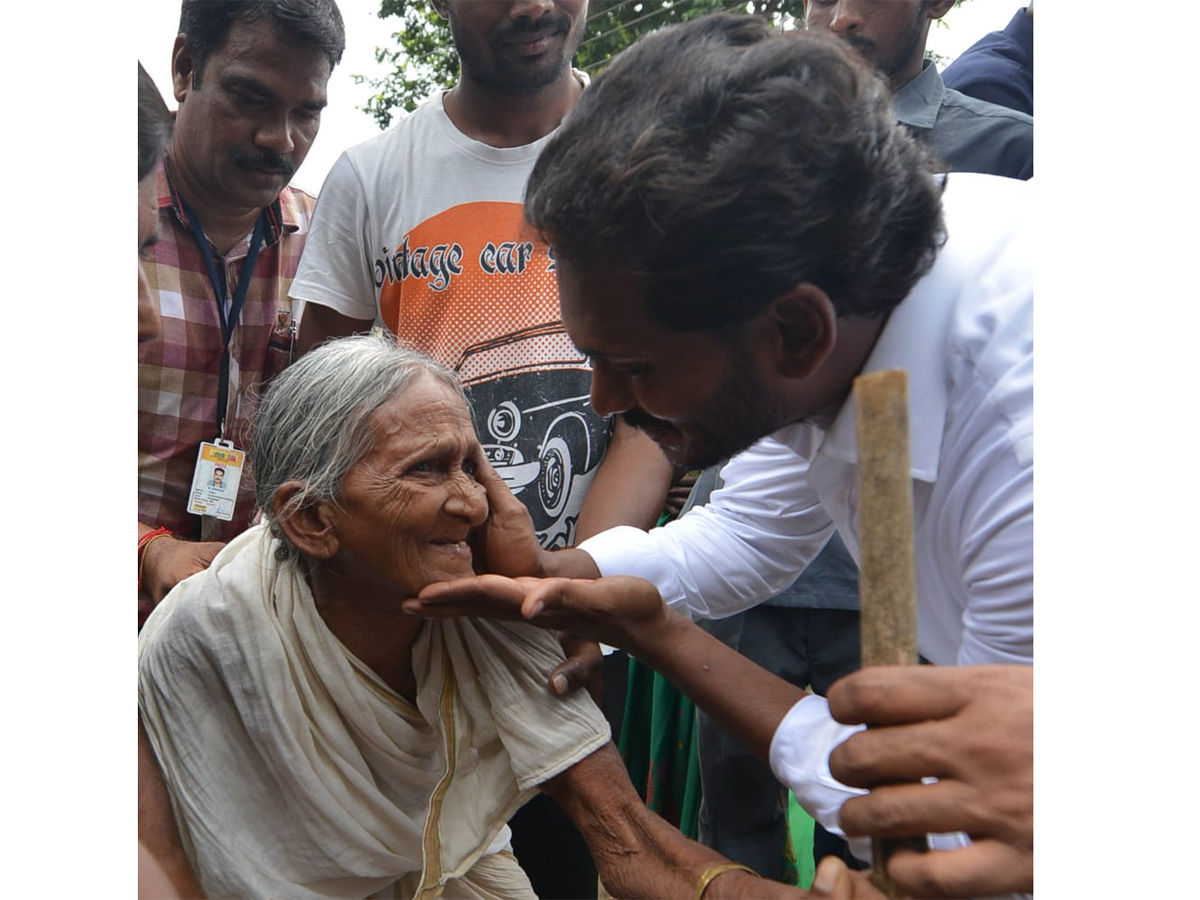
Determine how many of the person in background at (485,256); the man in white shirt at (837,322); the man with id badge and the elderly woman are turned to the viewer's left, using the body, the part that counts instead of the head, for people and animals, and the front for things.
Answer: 1

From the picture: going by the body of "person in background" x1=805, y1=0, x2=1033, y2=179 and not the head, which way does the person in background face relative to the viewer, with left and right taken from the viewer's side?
facing the viewer and to the left of the viewer

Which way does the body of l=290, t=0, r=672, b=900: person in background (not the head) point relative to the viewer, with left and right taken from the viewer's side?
facing the viewer

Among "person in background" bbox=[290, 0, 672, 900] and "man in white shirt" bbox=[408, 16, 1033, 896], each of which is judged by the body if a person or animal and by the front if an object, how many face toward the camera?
1

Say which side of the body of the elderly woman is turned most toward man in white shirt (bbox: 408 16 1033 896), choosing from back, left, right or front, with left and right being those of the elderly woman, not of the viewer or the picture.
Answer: front

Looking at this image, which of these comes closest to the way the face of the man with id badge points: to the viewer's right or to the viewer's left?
to the viewer's right

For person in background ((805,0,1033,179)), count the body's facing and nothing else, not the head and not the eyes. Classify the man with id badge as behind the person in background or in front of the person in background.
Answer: in front

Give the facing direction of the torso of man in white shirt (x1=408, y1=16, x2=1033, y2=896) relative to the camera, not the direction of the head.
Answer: to the viewer's left

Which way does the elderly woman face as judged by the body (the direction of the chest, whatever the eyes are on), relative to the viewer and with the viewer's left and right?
facing the viewer and to the right of the viewer

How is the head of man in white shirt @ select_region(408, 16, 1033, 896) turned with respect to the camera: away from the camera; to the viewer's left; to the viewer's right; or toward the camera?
to the viewer's left

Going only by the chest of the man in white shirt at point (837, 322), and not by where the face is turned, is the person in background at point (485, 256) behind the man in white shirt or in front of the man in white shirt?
in front
